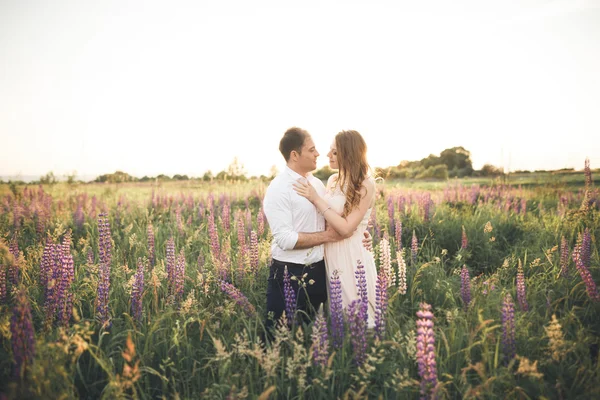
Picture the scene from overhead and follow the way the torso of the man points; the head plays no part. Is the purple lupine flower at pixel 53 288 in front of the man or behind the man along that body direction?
behind

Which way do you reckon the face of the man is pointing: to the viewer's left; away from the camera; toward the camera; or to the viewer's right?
to the viewer's right

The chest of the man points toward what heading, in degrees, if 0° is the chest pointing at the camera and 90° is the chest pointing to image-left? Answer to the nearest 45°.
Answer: approximately 270°

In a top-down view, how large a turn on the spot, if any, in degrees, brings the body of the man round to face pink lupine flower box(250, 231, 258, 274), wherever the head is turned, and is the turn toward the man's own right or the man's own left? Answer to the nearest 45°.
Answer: approximately 135° to the man's own left

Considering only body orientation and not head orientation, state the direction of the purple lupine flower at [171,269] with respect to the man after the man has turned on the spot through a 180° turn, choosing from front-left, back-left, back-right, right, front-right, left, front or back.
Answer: front

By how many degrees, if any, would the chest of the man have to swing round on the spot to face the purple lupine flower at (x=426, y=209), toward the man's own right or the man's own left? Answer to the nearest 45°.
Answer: approximately 45° to the man's own left

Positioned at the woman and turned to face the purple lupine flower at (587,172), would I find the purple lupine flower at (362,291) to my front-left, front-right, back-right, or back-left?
back-right

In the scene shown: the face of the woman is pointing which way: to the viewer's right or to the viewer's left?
to the viewer's left
